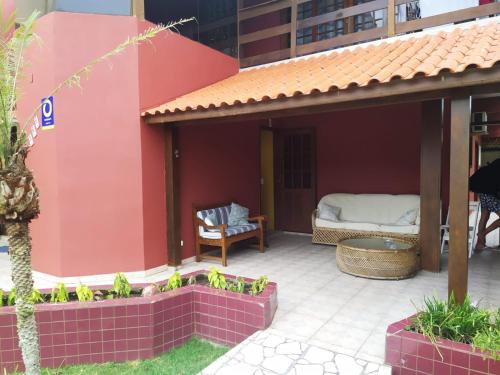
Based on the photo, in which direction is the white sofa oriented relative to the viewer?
toward the camera

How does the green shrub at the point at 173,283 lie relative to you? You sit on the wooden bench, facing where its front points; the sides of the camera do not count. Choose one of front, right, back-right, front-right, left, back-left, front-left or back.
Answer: front-right

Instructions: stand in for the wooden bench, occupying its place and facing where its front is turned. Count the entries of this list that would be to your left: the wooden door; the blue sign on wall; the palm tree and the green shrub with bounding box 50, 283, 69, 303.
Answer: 1

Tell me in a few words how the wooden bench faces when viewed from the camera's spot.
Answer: facing the viewer and to the right of the viewer

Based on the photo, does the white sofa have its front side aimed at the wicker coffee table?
yes

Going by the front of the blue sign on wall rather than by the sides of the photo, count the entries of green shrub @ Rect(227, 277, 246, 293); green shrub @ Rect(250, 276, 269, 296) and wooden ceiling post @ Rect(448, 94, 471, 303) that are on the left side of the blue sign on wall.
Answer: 3

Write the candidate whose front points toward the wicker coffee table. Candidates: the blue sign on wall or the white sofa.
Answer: the white sofa

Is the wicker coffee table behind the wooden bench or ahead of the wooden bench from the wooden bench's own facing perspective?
ahead

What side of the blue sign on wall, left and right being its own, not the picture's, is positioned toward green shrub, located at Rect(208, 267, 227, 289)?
left

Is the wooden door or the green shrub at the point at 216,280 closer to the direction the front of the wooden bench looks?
the green shrub

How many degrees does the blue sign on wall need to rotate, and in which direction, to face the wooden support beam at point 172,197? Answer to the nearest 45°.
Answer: approximately 135° to its left

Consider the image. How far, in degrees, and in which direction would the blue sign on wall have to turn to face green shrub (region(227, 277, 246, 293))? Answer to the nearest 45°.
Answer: approximately 90° to its left

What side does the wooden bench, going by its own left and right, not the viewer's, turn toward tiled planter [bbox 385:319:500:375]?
front

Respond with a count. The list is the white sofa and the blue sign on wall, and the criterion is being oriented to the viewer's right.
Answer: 0
